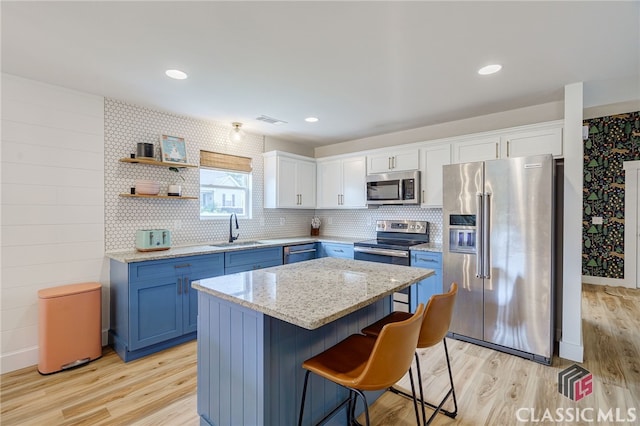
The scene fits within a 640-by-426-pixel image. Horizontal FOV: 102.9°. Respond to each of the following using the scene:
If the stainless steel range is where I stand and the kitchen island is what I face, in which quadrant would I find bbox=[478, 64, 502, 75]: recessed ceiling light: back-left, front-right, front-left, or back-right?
front-left

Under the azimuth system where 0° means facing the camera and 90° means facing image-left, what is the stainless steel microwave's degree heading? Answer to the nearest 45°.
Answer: approximately 45°

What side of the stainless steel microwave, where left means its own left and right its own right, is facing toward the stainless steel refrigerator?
left

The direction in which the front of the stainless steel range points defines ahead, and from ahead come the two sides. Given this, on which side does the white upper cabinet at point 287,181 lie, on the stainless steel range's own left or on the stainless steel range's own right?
on the stainless steel range's own right

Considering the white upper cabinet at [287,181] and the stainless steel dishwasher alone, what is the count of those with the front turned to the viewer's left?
0

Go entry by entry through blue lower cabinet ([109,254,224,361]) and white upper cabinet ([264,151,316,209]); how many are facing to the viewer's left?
0

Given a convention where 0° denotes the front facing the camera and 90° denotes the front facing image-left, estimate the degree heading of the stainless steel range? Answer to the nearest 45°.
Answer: approximately 45°

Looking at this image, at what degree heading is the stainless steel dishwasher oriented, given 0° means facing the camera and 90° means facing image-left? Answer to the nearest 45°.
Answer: approximately 315°

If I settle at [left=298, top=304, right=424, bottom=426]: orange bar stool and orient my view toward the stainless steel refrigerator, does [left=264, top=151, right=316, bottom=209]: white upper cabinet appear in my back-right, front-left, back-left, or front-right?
front-left

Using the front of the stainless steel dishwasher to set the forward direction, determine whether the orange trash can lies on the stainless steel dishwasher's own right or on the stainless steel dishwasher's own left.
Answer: on the stainless steel dishwasher's own right

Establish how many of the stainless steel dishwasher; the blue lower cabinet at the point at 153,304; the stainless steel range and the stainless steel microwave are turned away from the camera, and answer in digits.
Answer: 0

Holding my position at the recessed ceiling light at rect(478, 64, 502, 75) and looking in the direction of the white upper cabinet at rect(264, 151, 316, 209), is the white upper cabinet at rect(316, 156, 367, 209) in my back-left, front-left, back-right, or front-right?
front-right

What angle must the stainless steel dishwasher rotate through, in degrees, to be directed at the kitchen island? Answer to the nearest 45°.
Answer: approximately 45° to its right

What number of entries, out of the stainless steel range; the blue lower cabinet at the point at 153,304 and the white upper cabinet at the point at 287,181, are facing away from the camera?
0

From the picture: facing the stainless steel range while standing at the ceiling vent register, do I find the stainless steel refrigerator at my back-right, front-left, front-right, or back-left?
front-right

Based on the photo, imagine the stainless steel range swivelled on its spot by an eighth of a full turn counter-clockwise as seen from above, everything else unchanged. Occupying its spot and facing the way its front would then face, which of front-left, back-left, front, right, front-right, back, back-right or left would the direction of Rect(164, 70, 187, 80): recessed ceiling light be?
front-right

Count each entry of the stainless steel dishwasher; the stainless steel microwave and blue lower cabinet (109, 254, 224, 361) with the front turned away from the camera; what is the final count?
0
